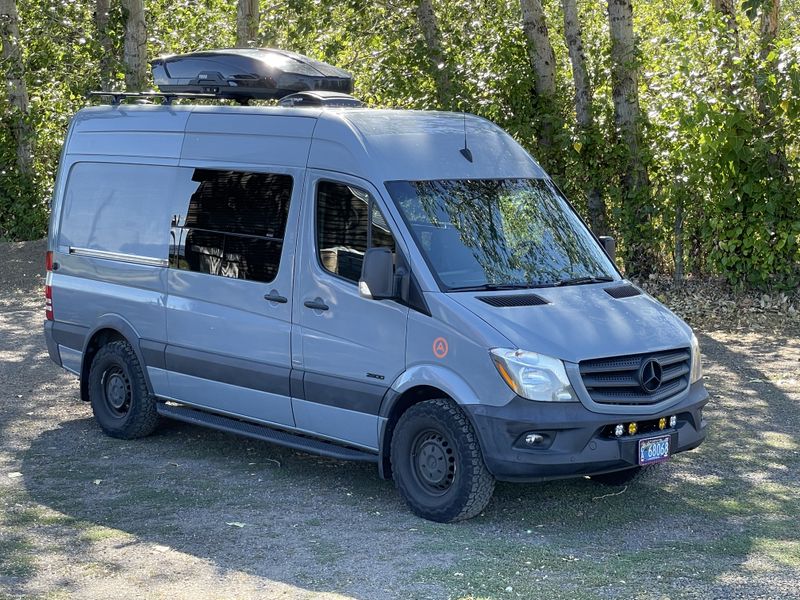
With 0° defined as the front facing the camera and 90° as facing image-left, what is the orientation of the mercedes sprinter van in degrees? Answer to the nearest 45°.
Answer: approximately 315°
